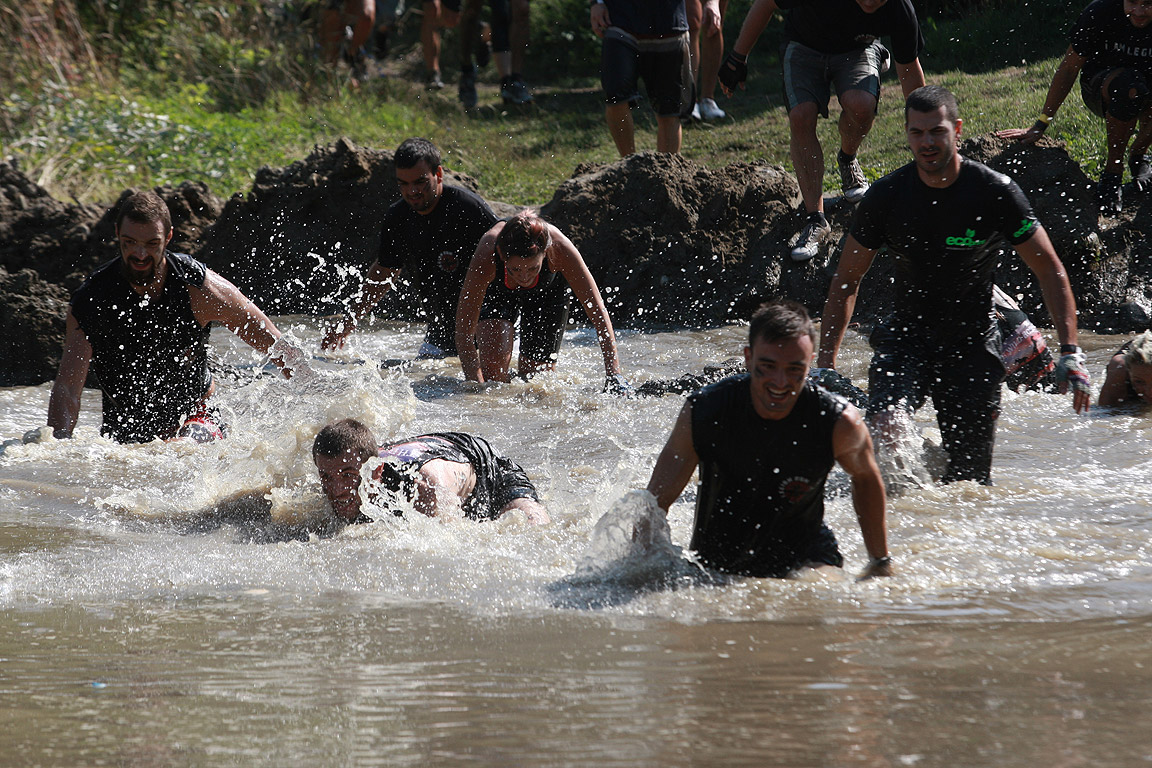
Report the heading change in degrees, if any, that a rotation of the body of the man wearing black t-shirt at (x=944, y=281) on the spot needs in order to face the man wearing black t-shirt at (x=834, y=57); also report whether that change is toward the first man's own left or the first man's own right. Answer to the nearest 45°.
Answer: approximately 180°

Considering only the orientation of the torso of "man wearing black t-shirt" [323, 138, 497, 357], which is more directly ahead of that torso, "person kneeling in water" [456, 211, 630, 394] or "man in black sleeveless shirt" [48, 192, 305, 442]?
the man in black sleeveless shirt

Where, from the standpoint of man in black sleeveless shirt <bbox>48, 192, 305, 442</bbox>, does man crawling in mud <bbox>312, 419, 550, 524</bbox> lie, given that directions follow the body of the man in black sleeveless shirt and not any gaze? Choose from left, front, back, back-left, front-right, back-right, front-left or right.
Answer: front-left

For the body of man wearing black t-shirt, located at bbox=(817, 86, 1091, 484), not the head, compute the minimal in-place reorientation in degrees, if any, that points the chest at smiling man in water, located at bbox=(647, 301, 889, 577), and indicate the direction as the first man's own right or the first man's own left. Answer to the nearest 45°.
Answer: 0° — they already face them

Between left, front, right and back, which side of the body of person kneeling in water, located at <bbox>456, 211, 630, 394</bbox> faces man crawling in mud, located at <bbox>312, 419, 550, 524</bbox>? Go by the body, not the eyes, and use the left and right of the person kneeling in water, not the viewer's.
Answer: front

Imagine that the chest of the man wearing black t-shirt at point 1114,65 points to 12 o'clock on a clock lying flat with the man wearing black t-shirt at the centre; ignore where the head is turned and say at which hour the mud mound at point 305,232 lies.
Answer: The mud mound is roughly at 3 o'clock from the man wearing black t-shirt.

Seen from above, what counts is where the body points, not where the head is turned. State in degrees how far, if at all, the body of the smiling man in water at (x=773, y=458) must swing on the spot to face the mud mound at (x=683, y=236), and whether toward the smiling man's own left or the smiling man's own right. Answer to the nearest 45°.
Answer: approximately 180°
